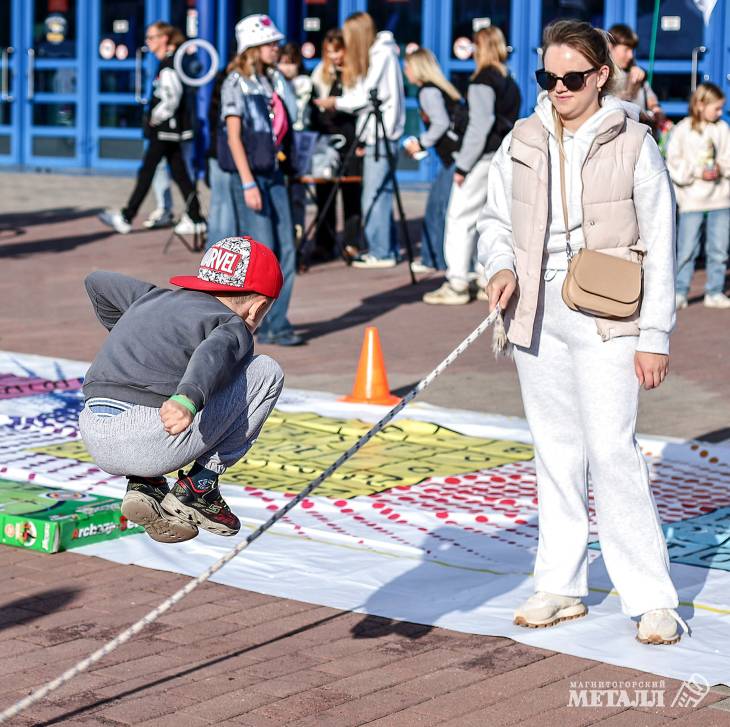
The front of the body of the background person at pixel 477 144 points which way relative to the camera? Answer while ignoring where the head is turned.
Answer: to the viewer's left

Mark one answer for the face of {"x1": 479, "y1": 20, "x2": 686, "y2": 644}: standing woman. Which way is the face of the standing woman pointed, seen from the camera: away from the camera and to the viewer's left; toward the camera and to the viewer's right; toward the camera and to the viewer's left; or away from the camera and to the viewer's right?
toward the camera and to the viewer's left

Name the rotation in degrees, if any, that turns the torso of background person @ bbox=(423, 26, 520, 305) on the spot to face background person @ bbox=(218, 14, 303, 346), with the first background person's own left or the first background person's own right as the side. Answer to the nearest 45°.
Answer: approximately 45° to the first background person's own left

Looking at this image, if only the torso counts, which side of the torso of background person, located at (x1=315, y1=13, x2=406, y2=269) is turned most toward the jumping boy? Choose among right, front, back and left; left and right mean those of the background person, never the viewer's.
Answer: left

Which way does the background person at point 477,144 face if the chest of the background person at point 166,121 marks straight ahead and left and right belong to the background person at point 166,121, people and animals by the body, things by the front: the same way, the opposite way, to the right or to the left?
the same way

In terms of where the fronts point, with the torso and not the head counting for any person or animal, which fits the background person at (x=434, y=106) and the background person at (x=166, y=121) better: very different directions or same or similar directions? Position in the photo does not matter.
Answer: same or similar directions

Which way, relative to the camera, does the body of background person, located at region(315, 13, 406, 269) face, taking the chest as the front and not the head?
to the viewer's left

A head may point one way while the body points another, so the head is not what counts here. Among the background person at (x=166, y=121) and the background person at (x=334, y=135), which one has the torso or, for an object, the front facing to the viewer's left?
the background person at (x=166, y=121)

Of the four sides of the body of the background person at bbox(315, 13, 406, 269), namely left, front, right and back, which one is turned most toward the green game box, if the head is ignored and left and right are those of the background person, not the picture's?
left

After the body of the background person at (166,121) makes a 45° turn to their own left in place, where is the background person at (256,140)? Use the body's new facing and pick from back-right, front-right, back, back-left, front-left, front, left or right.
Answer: front-left

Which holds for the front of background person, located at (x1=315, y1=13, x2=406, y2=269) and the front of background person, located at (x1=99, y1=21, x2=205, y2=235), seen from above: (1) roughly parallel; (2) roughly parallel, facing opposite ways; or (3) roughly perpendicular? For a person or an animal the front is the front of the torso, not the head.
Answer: roughly parallel

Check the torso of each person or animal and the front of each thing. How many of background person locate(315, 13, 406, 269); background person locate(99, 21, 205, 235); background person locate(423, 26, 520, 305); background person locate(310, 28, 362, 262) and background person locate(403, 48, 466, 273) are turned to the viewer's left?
4

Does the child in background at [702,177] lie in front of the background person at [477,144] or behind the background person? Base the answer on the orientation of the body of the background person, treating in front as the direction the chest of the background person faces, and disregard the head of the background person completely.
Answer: behind

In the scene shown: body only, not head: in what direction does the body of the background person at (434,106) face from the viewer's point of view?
to the viewer's left

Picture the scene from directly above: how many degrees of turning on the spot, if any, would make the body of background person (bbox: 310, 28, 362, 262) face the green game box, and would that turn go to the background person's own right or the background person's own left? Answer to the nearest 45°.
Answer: approximately 45° to the background person's own right
